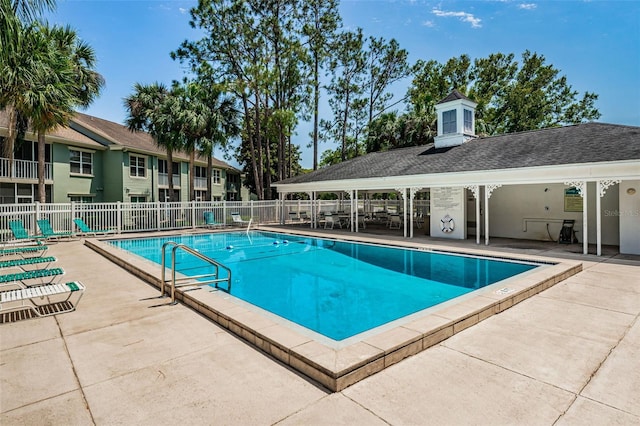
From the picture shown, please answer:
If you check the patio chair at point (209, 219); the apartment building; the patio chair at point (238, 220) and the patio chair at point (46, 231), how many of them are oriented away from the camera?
0

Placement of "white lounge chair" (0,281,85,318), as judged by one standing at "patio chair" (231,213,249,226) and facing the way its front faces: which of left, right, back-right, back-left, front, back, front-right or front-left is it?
front-right

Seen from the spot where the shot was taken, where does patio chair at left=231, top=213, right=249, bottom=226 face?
facing the viewer and to the right of the viewer

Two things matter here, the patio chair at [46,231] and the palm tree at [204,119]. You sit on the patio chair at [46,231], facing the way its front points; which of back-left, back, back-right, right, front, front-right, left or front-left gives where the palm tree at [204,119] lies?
front-left

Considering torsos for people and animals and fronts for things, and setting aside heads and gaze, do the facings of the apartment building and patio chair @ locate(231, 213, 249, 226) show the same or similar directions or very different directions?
same or similar directions

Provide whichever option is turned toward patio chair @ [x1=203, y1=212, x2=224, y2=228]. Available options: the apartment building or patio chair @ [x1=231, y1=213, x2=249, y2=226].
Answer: the apartment building

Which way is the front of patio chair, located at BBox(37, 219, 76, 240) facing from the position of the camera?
facing to the right of the viewer

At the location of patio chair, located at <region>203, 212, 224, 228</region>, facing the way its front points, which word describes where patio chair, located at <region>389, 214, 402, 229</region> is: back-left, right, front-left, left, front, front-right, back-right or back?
front-left

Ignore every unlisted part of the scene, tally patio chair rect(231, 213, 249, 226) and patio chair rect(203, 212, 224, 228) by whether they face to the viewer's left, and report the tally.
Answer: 0

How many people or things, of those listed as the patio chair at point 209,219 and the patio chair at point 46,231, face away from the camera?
0

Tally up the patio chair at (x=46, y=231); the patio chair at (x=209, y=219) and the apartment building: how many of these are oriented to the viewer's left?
0

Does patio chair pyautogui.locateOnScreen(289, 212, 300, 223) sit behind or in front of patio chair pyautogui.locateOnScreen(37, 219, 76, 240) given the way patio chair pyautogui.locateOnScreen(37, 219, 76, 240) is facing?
in front

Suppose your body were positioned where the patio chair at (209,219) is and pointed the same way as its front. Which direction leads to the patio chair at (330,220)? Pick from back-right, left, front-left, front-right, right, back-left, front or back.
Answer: front-left

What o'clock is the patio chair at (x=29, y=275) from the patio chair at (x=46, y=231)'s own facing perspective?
the patio chair at (x=29, y=275) is roughly at 3 o'clock from the patio chair at (x=46, y=231).

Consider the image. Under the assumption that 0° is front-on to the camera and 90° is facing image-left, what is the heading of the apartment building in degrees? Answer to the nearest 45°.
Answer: approximately 315°
